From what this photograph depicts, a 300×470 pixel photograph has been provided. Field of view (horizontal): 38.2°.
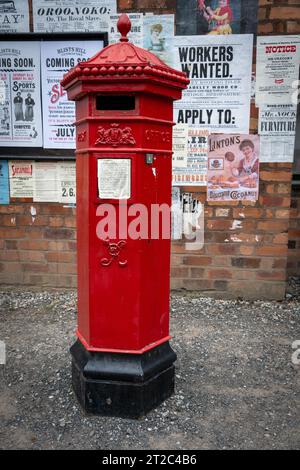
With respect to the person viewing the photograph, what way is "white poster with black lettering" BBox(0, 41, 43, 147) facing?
facing the viewer

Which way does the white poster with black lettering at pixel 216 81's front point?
toward the camera

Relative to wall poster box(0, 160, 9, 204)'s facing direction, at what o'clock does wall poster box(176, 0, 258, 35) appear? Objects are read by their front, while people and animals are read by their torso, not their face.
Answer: wall poster box(176, 0, 258, 35) is roughly at 10 o'clock from wall poster box(0, 160, 9, 204).

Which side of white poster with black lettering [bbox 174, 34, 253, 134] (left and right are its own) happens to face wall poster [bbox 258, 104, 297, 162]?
left

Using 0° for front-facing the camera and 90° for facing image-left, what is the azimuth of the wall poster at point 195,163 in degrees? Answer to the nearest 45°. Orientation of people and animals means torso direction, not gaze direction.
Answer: approximately 0°

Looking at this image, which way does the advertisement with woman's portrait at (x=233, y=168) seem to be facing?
toward the camera

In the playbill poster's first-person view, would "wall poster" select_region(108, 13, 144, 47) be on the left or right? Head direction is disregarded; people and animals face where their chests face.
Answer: on its left

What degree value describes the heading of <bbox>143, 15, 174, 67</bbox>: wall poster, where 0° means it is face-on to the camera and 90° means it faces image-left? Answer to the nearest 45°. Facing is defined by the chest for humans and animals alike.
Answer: approximately 0°
